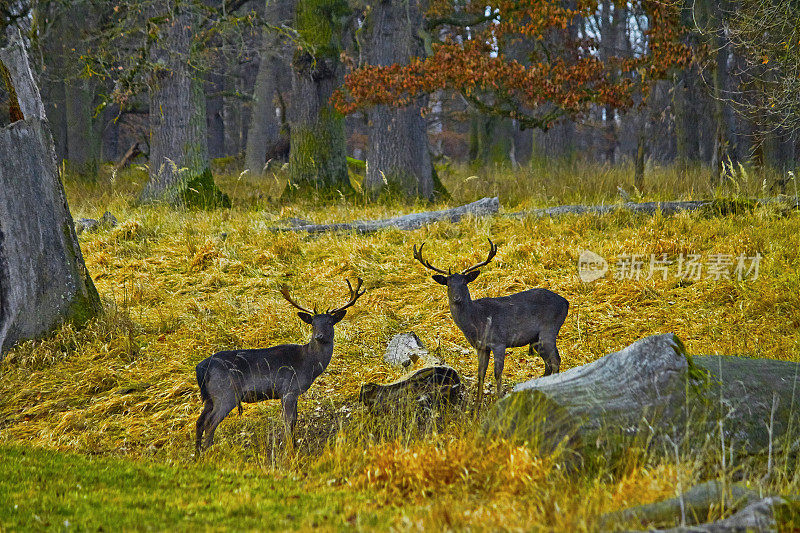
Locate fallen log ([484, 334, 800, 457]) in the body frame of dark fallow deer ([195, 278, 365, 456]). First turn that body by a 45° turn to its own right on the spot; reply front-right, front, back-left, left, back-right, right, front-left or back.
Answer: front

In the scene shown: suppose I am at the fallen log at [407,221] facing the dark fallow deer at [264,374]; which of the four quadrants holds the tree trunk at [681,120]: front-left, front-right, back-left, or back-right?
back-left

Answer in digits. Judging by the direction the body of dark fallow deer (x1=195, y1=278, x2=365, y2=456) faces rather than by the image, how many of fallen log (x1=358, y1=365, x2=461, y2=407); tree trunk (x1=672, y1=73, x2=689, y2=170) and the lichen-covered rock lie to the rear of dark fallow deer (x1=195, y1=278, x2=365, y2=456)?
0

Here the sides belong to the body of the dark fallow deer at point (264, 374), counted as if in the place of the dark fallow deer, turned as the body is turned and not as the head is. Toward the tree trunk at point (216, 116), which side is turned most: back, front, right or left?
left

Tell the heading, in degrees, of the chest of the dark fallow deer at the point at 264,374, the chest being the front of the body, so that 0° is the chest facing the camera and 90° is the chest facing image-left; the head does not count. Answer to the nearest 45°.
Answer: approximately 270°

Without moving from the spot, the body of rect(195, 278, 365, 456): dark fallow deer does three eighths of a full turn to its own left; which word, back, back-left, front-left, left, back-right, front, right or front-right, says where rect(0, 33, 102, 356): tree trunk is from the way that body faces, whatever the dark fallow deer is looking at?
front

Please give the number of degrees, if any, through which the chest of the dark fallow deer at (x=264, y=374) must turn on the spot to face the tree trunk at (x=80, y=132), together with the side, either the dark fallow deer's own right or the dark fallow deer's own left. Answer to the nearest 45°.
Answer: approximately 90° to the dark fallow deer's own left

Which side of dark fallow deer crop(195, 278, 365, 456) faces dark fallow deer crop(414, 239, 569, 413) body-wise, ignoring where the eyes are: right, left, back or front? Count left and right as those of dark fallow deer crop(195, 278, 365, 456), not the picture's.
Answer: front

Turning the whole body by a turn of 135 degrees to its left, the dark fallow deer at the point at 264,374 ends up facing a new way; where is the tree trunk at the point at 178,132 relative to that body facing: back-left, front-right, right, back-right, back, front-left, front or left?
front-right

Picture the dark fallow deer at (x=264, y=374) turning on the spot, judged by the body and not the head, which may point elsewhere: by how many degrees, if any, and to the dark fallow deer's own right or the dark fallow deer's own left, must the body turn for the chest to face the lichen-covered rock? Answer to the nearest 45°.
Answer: approximately 45° to the dark fallow deer's own left

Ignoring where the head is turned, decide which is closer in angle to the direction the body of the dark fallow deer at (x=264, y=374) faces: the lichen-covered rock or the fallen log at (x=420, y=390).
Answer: the fallen log

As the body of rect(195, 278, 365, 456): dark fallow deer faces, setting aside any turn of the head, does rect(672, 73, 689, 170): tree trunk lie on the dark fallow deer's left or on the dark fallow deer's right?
on the dark fallow deer's left
